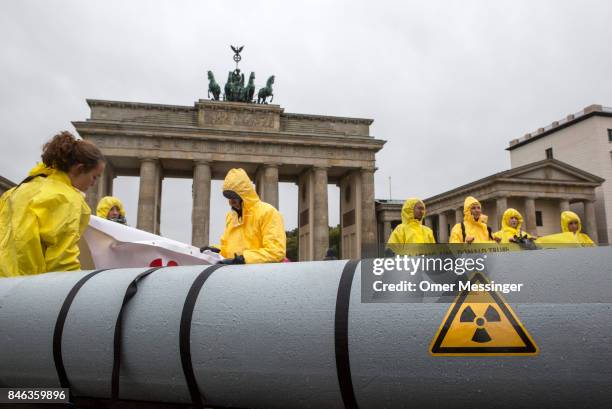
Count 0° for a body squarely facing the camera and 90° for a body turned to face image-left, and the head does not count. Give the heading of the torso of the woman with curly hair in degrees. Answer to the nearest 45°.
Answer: approximately 225°

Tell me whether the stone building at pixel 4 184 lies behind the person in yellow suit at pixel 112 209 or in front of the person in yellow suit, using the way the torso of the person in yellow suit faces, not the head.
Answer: behind

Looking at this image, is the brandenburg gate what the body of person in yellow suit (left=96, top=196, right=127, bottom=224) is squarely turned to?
no

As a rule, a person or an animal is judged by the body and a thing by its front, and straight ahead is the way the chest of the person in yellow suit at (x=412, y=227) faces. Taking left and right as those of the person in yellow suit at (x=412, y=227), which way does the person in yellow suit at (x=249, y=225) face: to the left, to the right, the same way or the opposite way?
to the right

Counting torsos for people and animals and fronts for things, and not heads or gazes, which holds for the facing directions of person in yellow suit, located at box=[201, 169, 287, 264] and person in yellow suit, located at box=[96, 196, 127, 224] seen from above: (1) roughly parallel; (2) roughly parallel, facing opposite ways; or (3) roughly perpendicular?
roughly perpendicular

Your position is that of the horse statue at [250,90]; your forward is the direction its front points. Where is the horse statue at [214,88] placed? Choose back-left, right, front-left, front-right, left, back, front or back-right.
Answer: back-right

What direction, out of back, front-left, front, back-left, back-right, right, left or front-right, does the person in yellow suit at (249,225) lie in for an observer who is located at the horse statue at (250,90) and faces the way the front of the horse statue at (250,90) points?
front-right

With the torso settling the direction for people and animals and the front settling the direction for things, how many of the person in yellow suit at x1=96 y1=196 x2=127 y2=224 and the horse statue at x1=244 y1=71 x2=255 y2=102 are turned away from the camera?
0

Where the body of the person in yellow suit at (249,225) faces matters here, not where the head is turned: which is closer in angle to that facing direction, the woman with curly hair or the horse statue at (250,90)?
the woman with curly hair

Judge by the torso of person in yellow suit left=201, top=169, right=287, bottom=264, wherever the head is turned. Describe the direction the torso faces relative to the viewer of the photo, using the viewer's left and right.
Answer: facing the viewer and to the left of the viewer

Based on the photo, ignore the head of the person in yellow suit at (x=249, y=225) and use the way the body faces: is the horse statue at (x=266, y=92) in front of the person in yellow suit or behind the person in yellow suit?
behind

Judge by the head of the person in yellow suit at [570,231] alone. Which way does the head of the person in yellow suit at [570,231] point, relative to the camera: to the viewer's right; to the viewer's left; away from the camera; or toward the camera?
toward the camera

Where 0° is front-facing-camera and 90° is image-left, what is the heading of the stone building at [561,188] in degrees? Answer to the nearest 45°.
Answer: approximately 315°

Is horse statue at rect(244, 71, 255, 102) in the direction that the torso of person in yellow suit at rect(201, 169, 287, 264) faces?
no

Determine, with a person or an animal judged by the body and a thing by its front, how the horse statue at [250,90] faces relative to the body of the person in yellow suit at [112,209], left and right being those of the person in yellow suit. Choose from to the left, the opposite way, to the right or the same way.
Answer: the same way

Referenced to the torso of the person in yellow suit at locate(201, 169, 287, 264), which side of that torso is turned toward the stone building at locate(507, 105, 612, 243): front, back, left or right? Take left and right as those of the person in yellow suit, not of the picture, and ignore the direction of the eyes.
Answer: back

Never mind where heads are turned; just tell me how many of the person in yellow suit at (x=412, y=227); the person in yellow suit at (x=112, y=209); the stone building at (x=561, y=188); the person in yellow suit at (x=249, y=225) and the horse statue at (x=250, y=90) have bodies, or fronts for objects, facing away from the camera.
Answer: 0

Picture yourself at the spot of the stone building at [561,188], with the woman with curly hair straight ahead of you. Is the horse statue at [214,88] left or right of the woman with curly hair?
right

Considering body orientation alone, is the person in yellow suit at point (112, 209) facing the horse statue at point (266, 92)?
no

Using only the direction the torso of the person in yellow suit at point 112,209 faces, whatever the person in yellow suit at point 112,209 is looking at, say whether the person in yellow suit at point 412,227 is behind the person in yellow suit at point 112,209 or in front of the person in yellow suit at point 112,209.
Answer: in front

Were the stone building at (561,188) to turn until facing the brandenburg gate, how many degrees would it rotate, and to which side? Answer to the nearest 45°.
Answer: approximately 90° to its right

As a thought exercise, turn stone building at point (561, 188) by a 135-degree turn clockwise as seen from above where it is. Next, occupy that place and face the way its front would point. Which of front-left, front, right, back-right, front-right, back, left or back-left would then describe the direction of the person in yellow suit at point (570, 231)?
left
